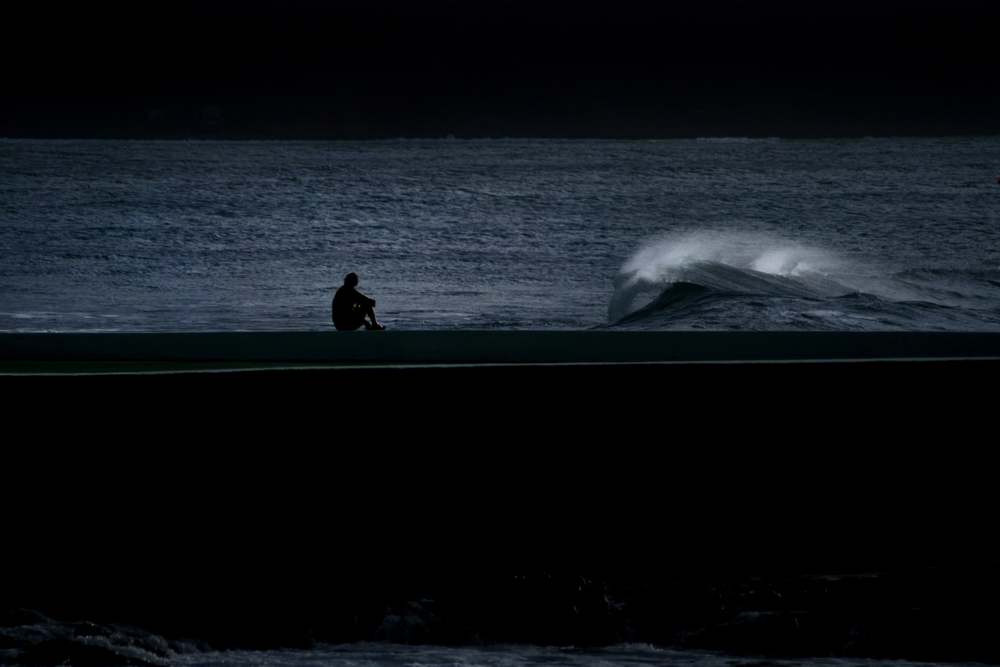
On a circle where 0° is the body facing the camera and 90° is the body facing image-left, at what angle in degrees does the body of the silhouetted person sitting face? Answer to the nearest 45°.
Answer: approximately 270°
